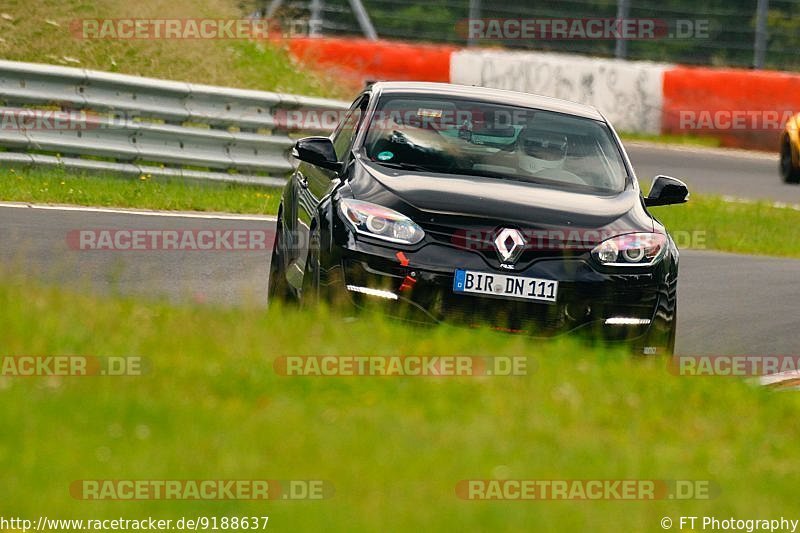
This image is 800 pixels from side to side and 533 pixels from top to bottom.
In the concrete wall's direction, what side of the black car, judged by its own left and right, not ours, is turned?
back

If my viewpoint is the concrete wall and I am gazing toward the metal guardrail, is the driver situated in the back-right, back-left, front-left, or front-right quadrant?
front-left

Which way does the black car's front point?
toward the camera

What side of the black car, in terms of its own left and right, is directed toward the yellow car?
back

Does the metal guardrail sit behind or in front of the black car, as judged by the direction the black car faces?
behind
